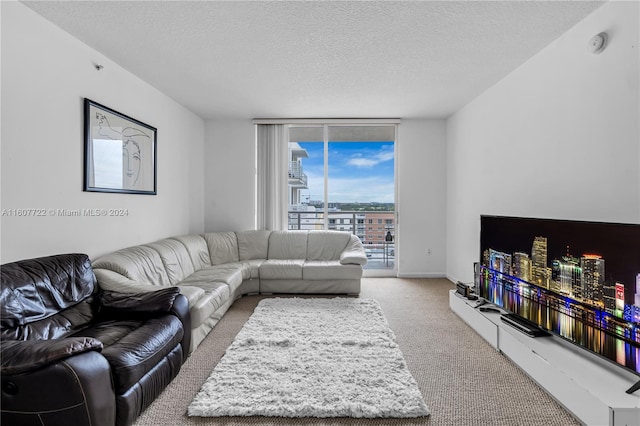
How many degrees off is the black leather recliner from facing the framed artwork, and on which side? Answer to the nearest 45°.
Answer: approximately 135° to its left

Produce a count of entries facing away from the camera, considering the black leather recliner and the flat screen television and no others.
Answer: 0

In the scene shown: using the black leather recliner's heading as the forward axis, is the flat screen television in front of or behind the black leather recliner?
in front

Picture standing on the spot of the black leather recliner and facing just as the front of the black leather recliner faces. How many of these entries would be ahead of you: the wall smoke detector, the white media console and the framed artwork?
2

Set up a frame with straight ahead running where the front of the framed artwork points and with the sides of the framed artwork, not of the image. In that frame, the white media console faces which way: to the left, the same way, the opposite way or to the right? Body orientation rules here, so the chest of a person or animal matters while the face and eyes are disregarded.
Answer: the opposite way

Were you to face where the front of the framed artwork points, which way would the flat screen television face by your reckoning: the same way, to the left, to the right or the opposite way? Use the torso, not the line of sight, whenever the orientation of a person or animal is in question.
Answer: the opposite way

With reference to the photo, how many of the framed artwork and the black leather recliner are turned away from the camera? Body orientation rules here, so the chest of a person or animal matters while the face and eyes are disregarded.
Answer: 0

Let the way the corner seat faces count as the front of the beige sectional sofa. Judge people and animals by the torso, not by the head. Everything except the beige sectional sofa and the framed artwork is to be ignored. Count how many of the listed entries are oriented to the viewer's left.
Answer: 0

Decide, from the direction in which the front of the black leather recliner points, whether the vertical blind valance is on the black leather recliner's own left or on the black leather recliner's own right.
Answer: on the black leather recliner's own left

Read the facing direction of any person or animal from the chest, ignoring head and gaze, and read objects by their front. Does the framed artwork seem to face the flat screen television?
yes

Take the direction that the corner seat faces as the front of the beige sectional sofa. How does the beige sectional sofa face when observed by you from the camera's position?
facing the viewer and to the right of the viewer

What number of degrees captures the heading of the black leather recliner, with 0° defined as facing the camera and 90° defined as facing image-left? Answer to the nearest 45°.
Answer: approximately 315°

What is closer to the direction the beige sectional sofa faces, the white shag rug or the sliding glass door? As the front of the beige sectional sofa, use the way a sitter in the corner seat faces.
the white shag rug

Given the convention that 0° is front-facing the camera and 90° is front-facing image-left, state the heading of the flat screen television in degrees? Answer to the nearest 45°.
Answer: approximately 45°
